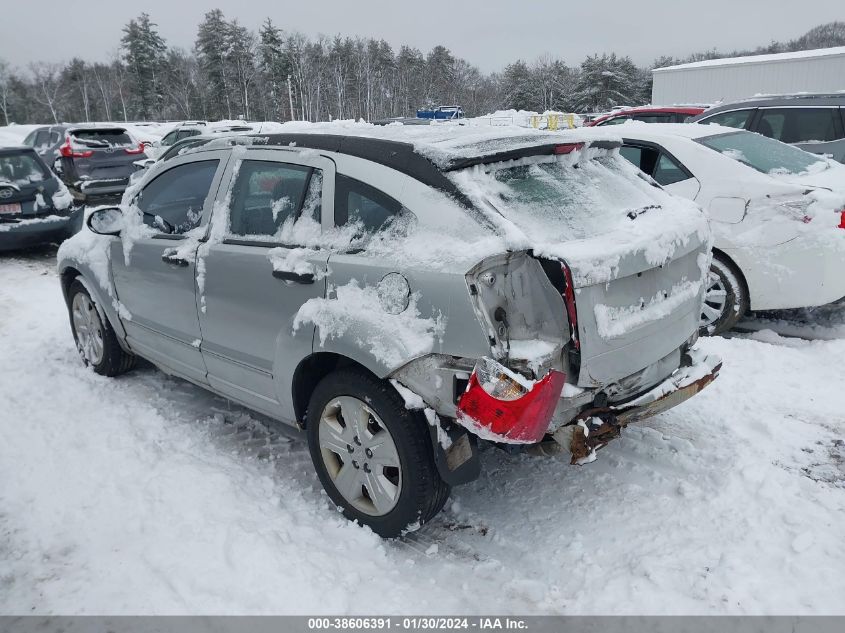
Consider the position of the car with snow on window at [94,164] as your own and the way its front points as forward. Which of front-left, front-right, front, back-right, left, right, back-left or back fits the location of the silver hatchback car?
back

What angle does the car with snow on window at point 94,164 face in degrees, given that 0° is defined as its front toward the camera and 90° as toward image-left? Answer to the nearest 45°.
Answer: approximately 180°

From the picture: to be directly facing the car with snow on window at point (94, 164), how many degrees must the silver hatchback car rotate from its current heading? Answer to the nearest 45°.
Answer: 0° — it already faces it

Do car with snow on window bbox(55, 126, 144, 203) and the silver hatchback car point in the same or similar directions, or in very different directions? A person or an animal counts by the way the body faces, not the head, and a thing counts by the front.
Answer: same or similar directions

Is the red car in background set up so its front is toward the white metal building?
no

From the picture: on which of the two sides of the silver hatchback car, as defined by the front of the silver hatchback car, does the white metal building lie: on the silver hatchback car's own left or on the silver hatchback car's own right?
on the silver hatchback car's own right

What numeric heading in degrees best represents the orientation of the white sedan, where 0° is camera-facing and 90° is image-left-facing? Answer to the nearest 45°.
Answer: approximately 135°

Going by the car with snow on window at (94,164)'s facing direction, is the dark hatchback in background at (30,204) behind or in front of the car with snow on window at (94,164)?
behind

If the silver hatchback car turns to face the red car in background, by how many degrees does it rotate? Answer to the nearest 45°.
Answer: approximately 90° to its right

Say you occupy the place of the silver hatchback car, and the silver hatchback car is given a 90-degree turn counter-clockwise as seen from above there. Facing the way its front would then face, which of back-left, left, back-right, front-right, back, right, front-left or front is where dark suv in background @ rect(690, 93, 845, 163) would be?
back

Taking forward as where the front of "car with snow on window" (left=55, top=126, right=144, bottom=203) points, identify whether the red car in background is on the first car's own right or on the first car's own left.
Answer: on the first car's own right

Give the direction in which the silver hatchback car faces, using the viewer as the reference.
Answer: facing away from the viewer and to the left of the viewer

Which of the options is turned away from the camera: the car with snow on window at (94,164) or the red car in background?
the car with snow on window
